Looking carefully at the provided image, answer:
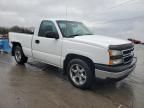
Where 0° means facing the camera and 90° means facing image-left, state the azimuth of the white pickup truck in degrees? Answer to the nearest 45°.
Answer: approximately 315°
